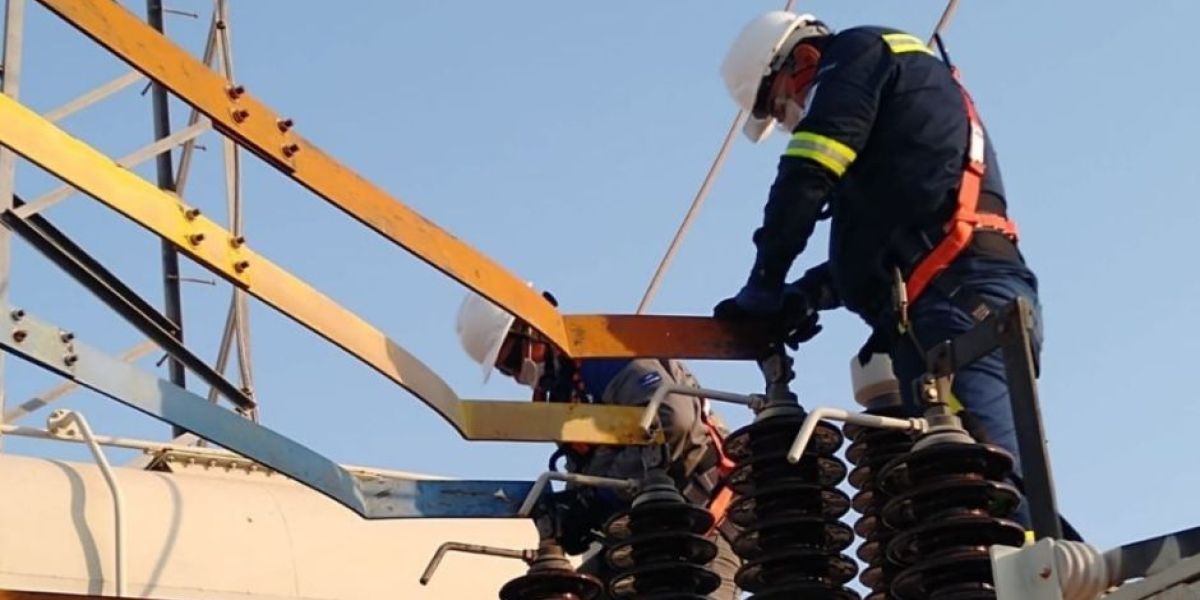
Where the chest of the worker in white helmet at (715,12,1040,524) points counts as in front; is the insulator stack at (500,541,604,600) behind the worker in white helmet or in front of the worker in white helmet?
in front

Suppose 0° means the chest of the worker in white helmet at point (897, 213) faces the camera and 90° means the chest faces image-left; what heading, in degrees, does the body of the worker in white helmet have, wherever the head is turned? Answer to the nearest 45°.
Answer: approximately 90°

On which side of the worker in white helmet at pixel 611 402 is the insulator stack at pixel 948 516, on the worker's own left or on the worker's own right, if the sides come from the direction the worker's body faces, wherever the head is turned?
on the worker's own left

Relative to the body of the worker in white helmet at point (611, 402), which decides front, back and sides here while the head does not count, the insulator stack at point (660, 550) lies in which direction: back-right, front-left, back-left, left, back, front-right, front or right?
left

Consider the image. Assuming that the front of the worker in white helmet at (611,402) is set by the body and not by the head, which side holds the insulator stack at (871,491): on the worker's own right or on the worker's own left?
on the worker's own left

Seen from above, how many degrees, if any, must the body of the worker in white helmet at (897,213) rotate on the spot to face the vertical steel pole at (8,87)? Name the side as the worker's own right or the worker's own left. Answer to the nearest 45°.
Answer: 0° — they already face it

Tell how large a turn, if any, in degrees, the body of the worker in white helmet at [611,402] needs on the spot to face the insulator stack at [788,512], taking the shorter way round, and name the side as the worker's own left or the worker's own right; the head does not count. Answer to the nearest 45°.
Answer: approximately 90° to the worker's own left

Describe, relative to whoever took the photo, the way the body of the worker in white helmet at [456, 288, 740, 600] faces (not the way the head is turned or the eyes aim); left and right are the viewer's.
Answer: facing to the left of the viewer
